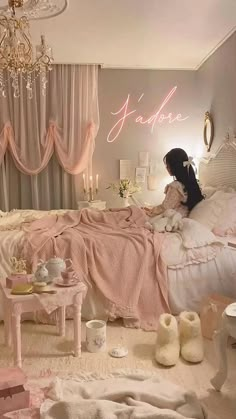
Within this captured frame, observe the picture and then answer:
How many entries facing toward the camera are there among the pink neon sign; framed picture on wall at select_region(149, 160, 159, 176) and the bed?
2

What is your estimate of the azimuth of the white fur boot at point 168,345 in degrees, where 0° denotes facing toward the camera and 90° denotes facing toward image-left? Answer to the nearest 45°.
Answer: approximately 0°

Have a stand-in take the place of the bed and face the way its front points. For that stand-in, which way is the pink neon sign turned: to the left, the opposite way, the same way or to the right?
to the left

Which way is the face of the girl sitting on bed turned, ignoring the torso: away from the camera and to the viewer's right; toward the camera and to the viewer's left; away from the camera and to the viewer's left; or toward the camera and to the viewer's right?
away from the camera and to the viewer's left

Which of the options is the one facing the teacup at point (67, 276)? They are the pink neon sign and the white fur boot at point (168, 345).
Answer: the pink neon sign

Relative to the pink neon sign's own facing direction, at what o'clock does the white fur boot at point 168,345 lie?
The white fur boot is roughly at 12 o'clock from the pink neon sign.

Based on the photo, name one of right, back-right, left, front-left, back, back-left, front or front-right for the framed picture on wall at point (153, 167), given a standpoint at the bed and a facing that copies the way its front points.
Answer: right

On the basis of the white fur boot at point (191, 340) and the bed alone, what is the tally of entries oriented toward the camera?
1

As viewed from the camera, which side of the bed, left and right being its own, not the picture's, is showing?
left

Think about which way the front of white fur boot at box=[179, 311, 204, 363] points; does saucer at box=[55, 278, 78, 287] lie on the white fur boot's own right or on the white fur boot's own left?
on the white fur boot's own right
